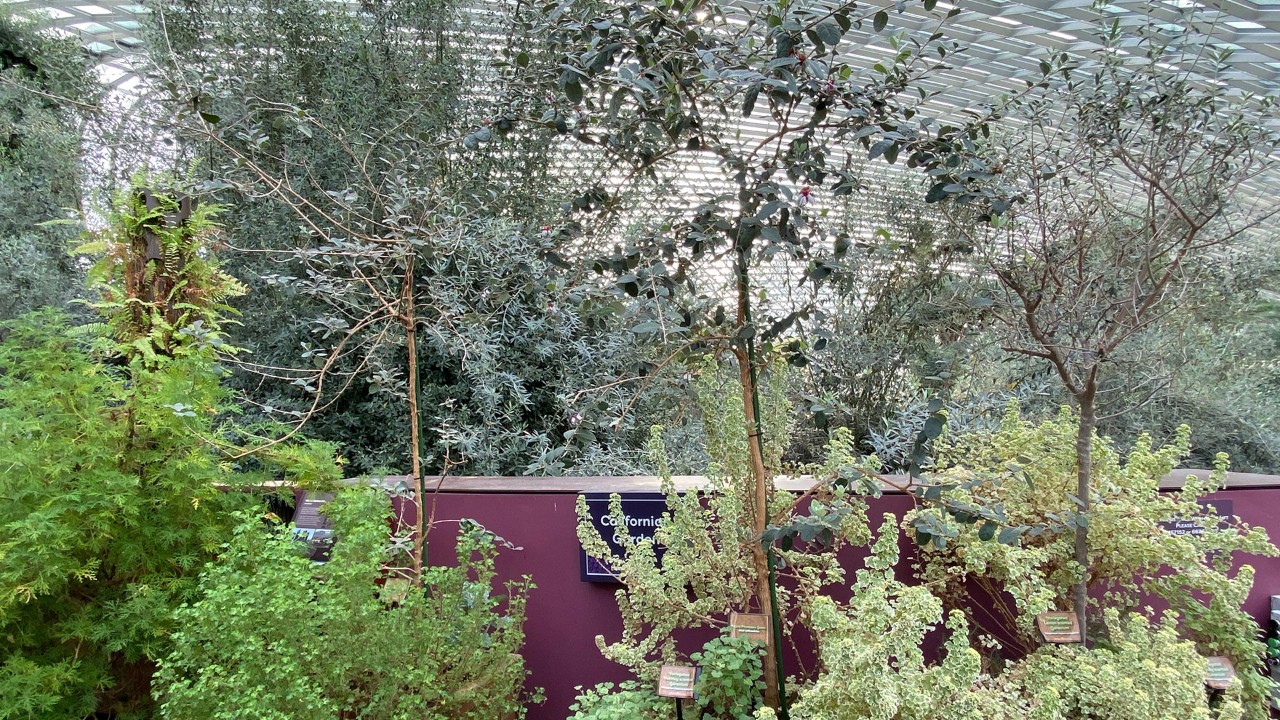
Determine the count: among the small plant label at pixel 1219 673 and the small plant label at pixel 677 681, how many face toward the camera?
2

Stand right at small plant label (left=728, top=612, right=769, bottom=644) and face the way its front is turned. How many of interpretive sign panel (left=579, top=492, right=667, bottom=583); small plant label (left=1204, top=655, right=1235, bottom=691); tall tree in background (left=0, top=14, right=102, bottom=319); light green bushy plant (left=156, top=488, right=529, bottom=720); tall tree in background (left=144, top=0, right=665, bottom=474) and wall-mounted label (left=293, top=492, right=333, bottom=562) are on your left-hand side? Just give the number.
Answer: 1

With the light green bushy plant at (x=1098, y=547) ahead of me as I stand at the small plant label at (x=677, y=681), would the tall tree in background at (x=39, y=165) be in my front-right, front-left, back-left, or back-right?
back-left

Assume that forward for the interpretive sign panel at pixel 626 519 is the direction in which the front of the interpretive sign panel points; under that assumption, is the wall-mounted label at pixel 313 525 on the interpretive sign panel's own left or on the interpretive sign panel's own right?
on the interpretive sign panel's own right

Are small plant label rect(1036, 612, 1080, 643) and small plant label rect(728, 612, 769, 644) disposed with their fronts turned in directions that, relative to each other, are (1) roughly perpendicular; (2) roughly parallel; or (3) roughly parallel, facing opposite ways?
roughly parallel

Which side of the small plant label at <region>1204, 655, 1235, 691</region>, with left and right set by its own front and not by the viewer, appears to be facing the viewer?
front

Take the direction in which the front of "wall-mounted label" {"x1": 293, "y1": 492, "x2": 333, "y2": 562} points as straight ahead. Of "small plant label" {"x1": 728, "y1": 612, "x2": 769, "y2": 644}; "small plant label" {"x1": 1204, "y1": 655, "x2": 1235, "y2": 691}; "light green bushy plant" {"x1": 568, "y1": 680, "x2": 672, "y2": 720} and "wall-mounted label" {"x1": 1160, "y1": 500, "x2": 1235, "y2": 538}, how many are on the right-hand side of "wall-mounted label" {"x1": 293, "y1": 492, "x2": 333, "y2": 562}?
0

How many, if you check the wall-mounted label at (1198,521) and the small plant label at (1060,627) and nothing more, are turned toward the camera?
2

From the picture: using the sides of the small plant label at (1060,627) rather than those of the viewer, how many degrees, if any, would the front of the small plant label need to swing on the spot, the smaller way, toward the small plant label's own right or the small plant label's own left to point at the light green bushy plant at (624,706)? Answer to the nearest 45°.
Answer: approximately 45° to the small plant label's own right

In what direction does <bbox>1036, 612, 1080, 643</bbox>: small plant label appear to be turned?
toward the camera

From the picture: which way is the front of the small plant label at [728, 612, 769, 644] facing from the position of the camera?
facing the viewer

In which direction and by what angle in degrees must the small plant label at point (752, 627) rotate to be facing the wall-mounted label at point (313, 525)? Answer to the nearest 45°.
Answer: approximately 90° to its right

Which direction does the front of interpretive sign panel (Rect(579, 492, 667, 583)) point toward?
toward the camera

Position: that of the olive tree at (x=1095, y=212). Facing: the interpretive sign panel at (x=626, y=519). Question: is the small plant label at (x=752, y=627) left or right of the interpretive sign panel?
left

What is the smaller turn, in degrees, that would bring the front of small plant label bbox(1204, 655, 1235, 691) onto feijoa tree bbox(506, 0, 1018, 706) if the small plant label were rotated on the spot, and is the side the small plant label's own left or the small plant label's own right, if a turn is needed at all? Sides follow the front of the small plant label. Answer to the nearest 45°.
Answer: approximately 45° to the small plant label's own right
